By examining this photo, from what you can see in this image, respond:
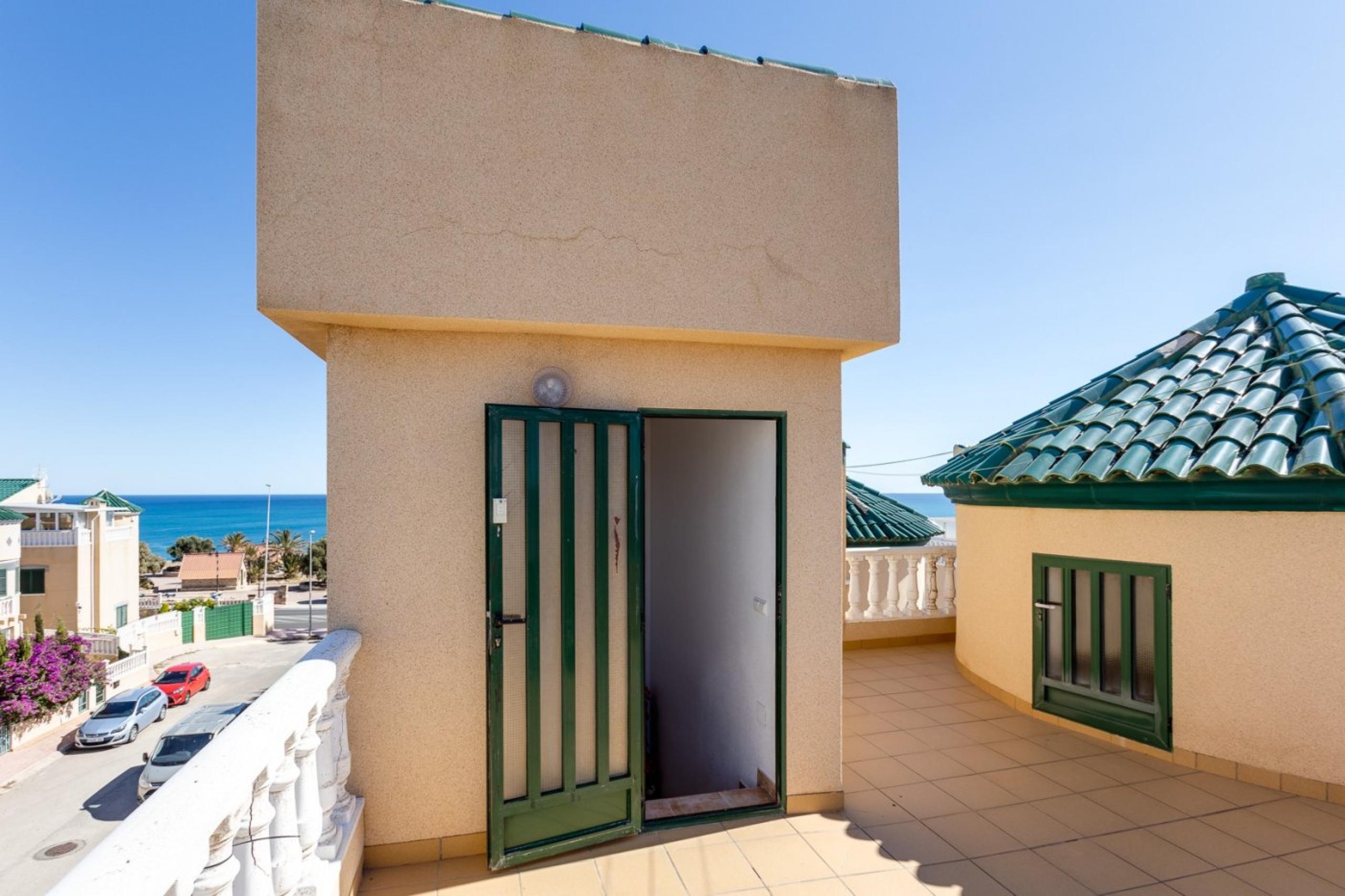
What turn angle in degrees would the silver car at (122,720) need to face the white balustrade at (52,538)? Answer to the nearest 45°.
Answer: approximately 135° to its right

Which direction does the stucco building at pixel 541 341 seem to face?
toward the camera

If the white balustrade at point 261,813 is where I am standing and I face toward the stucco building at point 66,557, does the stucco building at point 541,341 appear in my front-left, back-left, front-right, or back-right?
front-right

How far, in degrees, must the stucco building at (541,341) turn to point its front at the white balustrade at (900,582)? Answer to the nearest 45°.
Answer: approximately 135° to its left

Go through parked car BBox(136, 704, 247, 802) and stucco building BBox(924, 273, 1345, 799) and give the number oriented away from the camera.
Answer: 0

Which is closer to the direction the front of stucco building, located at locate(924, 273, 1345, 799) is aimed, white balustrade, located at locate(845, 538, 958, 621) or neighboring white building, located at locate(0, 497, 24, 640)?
the neighboring white building

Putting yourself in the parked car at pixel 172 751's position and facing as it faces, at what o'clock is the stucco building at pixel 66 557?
The stucco building is roughly at 4 o'clock from the parked car.

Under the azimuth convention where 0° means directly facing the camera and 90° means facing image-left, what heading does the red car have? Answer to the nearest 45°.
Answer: approximately 45°

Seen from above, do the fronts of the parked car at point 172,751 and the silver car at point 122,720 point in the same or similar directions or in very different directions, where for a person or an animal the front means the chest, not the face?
same or similar directions

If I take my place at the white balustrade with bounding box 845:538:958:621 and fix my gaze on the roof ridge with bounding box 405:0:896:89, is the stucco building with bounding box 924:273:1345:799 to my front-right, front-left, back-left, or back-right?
front-left

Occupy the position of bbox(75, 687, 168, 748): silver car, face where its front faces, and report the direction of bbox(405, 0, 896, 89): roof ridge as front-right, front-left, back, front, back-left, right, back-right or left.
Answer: front-left

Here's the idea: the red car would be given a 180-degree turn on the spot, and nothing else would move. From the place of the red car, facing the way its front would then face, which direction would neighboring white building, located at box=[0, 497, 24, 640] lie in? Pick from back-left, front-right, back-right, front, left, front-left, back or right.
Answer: left

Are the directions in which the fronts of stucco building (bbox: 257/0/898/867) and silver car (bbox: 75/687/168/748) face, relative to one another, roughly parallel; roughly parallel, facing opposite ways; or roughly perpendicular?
roughly parallel
